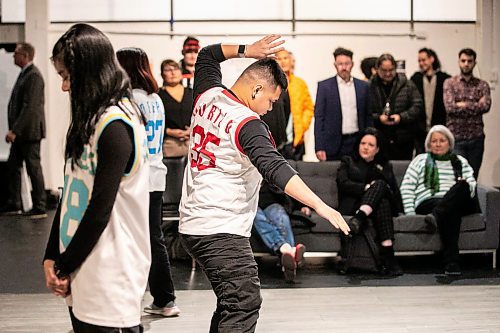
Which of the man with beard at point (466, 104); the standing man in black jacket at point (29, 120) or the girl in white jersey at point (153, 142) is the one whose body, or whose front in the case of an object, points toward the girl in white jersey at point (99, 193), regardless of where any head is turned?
the man with beard

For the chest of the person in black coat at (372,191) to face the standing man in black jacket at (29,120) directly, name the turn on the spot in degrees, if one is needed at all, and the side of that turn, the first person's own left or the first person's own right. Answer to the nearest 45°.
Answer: approximately 135° to the first person's own right

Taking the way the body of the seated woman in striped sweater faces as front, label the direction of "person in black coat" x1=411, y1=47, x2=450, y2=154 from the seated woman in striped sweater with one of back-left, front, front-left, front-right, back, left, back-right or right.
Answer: back

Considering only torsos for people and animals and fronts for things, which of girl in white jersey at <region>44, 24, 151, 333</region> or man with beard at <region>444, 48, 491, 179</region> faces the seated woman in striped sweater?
the man with beard

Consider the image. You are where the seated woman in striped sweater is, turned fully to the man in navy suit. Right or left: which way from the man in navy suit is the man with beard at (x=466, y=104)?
right
